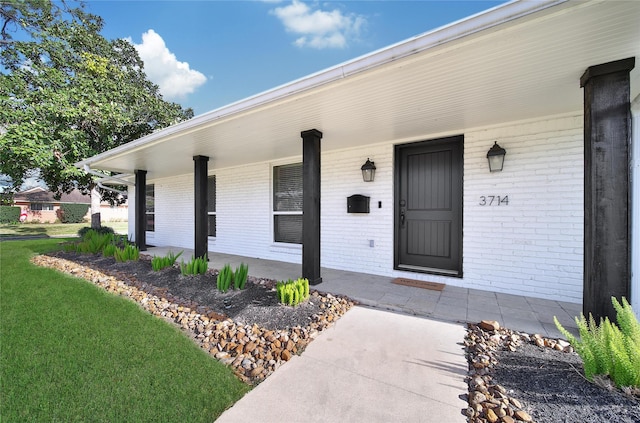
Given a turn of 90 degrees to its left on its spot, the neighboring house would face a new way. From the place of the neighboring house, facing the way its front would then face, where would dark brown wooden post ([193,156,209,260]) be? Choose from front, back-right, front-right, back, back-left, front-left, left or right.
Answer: right

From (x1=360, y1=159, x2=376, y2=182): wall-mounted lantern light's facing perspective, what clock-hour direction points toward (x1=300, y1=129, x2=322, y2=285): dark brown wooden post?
The dark brown wooden post is roughly at 12 o'clock from the wall-mounted lantern light.

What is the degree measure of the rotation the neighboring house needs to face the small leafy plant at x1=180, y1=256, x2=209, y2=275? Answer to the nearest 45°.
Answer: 0° — it already faces it

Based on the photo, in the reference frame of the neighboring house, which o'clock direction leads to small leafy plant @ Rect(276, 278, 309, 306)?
The small leafy plant is roughly at 12 o'clock from the neighboring house.

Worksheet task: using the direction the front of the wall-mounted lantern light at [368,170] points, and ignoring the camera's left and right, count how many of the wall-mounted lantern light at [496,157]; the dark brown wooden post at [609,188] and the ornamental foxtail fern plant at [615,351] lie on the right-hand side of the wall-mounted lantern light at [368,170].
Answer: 0

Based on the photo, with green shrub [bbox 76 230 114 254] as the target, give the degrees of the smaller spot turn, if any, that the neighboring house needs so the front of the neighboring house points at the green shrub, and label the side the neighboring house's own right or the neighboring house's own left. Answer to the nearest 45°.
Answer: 0° — it already faces it

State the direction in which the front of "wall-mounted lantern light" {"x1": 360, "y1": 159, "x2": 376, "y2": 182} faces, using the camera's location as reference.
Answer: facing the viewer and to the left of the viewer

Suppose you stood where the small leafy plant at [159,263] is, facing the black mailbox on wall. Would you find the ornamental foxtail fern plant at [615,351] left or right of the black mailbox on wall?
right

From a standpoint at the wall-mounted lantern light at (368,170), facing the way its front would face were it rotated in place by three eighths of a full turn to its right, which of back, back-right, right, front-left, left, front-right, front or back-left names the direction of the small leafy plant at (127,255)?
left

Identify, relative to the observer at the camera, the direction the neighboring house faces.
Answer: facing the viewer

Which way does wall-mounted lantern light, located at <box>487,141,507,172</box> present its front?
toward the camera

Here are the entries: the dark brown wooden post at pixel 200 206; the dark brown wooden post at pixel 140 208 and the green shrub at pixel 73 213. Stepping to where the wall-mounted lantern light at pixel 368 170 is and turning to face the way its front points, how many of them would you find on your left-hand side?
0

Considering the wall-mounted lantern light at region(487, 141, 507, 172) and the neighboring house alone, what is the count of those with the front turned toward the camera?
2

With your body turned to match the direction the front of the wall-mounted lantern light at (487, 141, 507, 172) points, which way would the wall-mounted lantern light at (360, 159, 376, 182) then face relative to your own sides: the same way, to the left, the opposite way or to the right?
the same way
